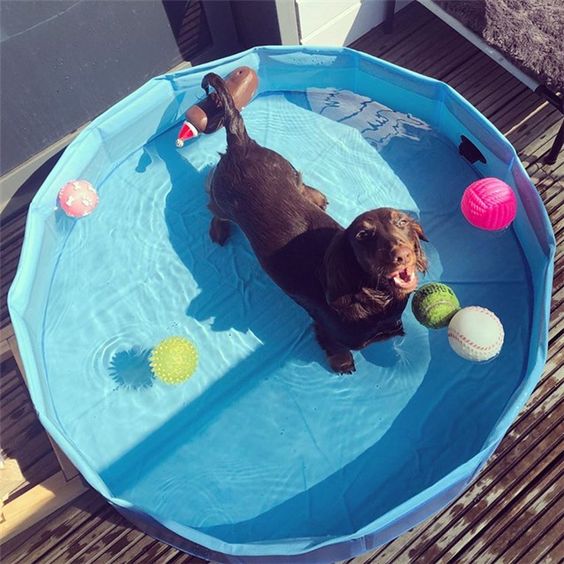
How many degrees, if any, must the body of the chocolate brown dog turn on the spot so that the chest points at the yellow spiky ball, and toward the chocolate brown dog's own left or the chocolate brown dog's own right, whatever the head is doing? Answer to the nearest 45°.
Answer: approximately 135° to the chocolate brown dog's own right

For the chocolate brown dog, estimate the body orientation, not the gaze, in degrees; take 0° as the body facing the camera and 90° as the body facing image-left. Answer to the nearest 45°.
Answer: approximately 315°

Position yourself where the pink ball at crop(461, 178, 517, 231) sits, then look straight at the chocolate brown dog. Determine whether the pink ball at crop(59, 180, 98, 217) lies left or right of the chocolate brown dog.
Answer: right

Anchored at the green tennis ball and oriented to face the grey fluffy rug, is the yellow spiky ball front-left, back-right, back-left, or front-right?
back-left

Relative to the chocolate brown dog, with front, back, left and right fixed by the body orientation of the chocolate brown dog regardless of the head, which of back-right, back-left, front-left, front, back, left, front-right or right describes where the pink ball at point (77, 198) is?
back

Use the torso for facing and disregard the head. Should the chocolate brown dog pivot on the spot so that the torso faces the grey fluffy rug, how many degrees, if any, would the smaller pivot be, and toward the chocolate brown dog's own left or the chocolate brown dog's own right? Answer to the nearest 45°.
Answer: approximately 90° to the chocolate brown dog's own left
